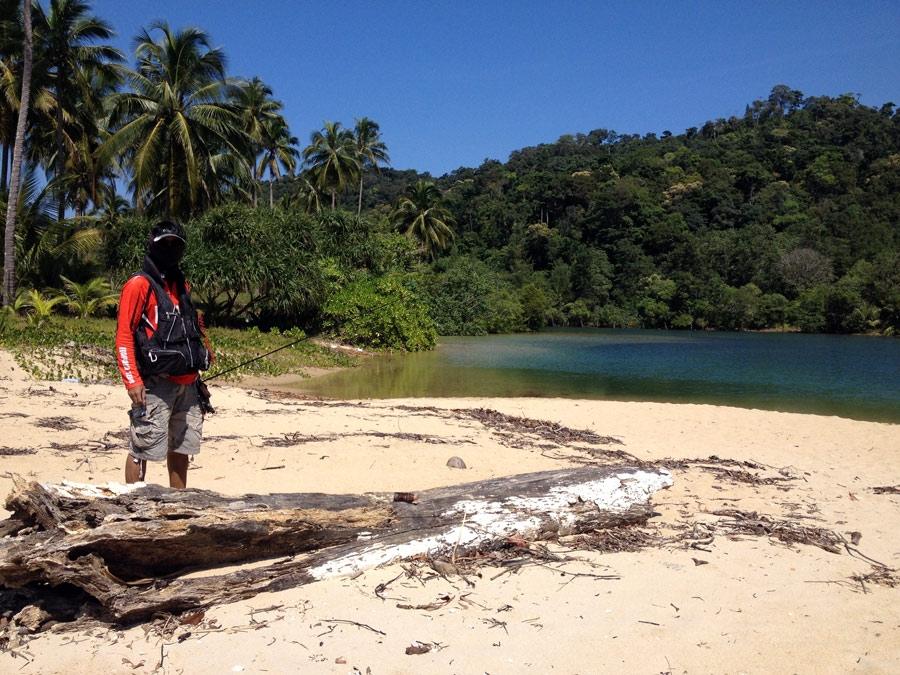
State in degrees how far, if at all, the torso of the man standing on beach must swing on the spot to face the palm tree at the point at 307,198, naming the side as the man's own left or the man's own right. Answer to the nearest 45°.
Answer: approximately 135° to the man's own left

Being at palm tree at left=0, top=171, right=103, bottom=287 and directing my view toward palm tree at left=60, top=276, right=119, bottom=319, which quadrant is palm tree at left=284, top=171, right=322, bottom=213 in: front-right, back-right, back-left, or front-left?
back-left

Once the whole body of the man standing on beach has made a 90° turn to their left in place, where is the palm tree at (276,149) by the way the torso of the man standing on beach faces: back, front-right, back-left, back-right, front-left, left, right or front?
front-left

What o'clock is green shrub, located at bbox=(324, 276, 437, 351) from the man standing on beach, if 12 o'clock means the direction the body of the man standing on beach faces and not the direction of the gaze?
The green shrub is roughly at 8 o'clock from the man standing on beach.

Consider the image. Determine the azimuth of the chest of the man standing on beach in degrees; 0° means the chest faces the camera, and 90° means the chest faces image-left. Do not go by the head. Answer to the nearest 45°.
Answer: approximately 315°

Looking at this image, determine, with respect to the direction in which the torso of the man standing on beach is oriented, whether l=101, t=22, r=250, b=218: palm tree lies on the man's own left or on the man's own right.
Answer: on the man's own left

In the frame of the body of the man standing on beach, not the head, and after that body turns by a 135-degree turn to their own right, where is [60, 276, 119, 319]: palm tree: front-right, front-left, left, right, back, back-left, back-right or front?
right

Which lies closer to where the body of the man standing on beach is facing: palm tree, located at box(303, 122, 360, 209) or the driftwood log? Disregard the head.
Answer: the driftwood log

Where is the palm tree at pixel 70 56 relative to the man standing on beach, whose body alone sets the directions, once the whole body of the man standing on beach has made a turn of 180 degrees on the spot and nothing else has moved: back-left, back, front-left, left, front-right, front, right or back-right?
front-right

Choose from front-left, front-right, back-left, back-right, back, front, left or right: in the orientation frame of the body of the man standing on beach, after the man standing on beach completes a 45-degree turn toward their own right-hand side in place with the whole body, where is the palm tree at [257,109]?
back
